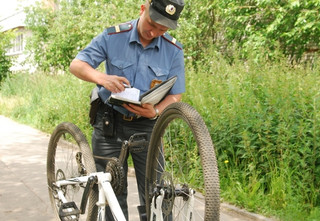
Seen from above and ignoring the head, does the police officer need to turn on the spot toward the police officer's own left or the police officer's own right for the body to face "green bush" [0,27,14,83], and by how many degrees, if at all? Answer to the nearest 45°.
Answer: approximately 180°

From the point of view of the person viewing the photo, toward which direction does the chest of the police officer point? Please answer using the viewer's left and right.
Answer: facing the viewer
